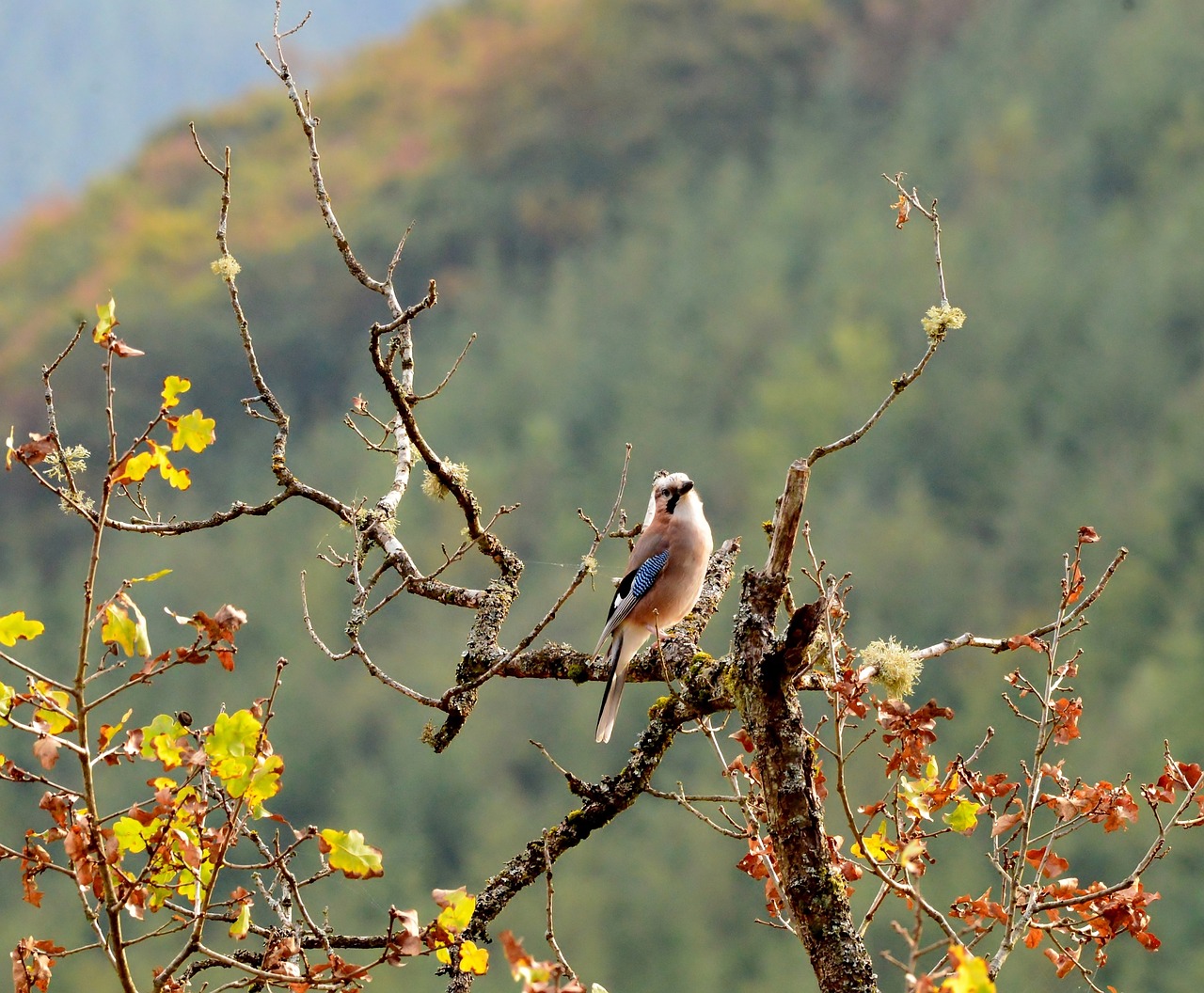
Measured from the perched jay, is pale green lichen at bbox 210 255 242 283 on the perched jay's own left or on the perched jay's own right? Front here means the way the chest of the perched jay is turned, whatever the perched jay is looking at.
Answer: on the perched jay's own right

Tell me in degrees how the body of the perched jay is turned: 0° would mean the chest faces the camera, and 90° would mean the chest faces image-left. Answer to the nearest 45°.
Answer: approximately 315°
